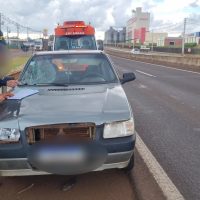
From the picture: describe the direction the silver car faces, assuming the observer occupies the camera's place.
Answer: facing the viewer
